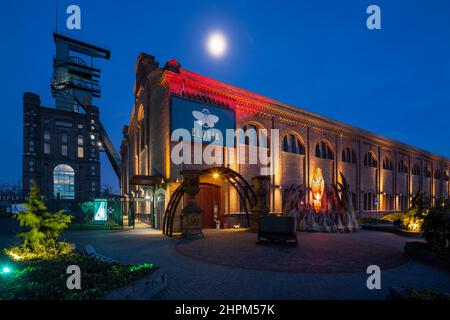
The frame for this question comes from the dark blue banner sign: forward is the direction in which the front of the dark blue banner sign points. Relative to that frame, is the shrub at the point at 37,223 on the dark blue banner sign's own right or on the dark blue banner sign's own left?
on the dark blue banner sign's own right

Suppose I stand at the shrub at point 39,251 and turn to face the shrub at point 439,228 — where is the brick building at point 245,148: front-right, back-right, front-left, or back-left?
front-left

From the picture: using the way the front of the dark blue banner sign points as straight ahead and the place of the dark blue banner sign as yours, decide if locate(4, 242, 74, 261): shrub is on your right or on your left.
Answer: on your right
